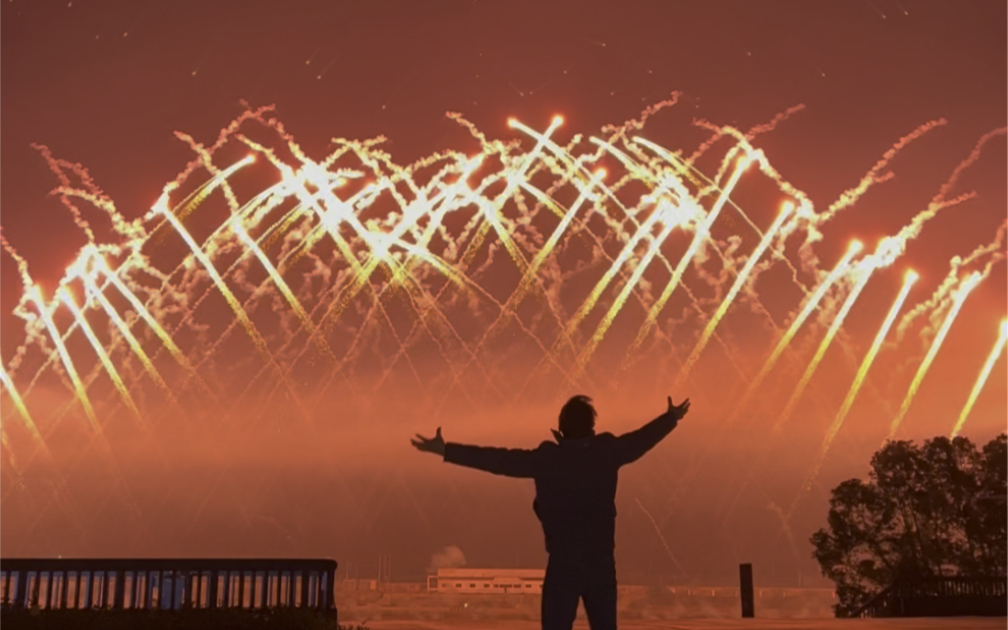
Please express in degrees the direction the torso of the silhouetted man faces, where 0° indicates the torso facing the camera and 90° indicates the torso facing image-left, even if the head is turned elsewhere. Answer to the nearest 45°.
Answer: approximately 180°
